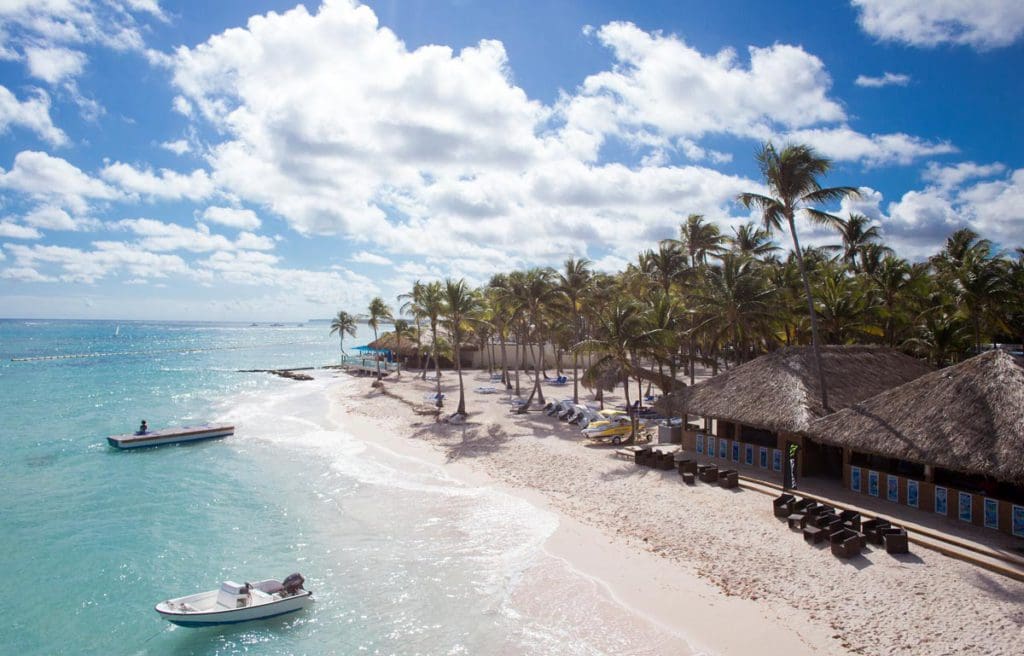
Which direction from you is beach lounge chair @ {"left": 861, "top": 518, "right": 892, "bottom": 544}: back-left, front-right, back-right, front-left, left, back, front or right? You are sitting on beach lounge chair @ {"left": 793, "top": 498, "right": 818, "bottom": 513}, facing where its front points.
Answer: left

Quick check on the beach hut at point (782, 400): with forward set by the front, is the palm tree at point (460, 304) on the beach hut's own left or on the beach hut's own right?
on the beach hut's own right

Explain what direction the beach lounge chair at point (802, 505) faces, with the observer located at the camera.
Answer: facing the viewer and to the left of the viewer

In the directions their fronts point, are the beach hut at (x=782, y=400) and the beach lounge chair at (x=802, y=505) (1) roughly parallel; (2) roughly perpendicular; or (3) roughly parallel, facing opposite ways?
roughly parallel

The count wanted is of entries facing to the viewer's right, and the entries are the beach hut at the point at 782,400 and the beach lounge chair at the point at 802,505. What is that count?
0

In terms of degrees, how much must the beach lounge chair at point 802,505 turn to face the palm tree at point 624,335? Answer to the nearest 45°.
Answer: approximately 90° to its right

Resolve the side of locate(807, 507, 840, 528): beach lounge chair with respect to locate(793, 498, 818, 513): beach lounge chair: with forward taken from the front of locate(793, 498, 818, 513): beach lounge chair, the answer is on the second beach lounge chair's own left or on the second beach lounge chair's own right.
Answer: on the second beach lounge chair's own left

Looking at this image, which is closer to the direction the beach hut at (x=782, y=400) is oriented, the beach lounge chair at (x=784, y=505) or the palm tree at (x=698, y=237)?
the beach lounge chair

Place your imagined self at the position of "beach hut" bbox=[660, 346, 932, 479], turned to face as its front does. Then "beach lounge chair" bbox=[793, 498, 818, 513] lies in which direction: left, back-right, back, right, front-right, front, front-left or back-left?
front-left

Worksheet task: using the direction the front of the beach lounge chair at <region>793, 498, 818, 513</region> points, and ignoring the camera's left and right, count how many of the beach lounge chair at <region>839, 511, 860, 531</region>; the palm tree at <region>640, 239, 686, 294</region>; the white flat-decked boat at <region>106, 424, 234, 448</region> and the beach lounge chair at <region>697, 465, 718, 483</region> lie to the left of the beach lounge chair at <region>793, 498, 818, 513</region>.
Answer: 1

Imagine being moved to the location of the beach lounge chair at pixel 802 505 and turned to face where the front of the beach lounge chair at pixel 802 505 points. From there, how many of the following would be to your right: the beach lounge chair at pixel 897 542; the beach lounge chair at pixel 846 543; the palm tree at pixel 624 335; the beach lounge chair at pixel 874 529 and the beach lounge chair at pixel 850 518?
1

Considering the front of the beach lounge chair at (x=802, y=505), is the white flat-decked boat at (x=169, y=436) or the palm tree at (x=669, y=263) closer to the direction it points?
the white flat-decked boat

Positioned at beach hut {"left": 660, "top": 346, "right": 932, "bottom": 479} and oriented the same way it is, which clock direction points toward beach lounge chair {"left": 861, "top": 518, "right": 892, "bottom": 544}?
The beach lounge chair is roughly at 10 o'clock from the beach hut.

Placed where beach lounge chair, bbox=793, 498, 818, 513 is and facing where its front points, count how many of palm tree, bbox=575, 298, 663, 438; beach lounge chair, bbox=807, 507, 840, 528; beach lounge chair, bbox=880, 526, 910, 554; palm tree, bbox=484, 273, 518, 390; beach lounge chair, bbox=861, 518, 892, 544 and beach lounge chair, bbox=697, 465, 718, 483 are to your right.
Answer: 3

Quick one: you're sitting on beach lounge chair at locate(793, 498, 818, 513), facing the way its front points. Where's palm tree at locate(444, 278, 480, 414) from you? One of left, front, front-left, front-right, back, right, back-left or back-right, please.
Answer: right

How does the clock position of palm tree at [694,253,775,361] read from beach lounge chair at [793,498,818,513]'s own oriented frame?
The palm tree is roughly at 4 o'clock from the beach lounge chair.

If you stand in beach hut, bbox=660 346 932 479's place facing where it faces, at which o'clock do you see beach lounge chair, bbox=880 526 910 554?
The beach lounge chair is roughly at 10 o'clock from the beach hut.

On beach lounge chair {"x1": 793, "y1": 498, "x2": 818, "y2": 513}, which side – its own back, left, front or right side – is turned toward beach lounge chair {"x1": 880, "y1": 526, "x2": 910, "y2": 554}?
left

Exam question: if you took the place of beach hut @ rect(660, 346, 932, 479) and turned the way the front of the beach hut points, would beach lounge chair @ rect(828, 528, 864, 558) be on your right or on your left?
on your left
